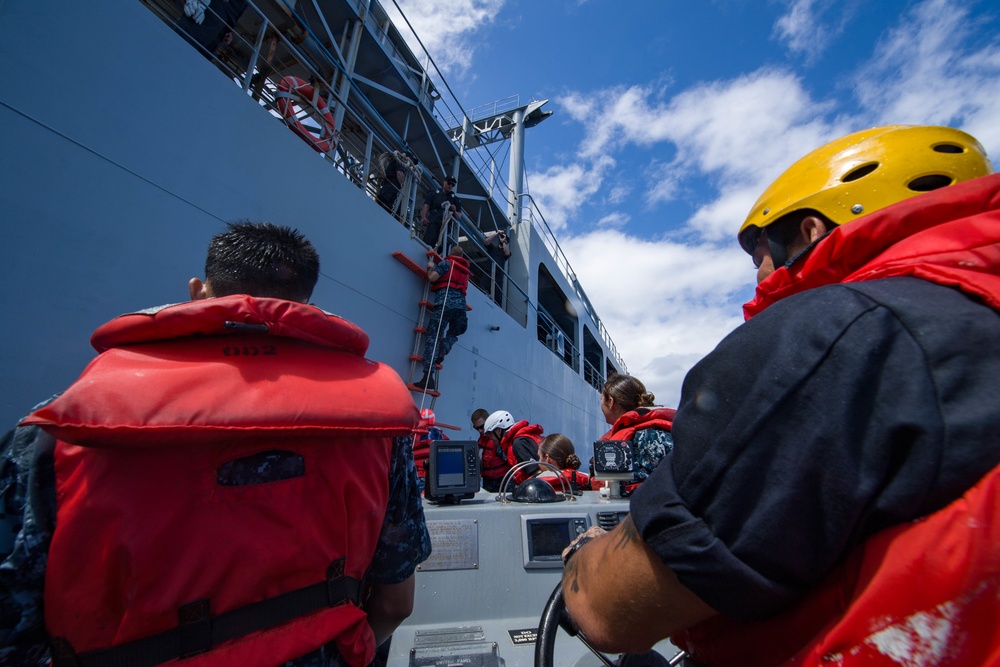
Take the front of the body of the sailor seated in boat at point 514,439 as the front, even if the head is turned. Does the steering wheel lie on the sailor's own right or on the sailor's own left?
on the sailor's own left

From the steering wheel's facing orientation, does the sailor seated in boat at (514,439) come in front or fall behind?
behind

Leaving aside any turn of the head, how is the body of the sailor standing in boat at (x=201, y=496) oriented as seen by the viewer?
away from the camera

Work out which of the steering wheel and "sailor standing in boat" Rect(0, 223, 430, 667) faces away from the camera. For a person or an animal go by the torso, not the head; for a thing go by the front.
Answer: the sailor standing in boat

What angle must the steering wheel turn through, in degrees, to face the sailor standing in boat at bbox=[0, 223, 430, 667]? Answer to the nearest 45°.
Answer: approximately 45° to its right
